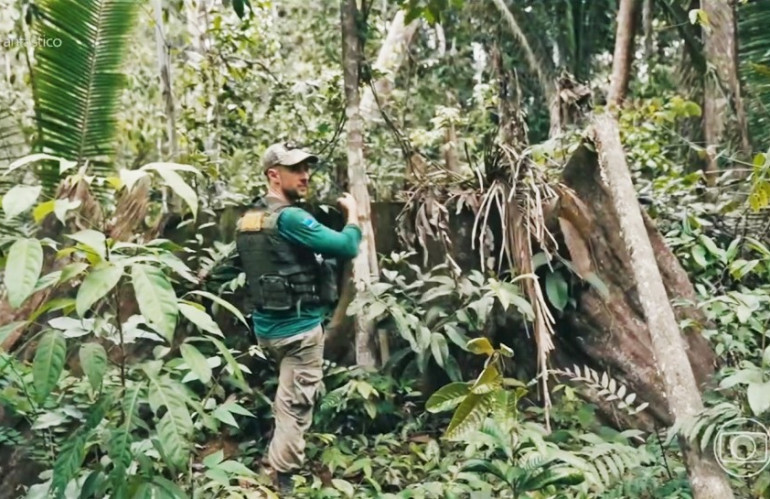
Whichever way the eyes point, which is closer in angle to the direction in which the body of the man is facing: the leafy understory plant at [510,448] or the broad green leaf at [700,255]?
the broad green leaf

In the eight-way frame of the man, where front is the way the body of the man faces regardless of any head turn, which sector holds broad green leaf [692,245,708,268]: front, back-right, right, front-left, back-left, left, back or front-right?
front-right

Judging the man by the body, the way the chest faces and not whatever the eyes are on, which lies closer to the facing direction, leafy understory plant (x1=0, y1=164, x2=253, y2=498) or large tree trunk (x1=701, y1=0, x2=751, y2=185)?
the large tree trunk

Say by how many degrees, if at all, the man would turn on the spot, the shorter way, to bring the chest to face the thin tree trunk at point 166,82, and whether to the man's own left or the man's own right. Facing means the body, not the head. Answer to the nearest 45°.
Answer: approximately 90° to the man's own left

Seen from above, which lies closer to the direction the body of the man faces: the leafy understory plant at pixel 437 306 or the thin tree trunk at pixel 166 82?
the leafy understory plant

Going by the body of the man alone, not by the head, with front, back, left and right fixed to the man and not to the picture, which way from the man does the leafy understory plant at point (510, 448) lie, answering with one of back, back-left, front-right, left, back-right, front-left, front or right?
right

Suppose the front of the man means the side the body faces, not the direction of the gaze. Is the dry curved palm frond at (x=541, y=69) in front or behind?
in front

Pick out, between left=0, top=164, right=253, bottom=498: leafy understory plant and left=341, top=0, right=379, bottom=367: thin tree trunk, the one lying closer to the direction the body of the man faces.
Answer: the thin tree trunk

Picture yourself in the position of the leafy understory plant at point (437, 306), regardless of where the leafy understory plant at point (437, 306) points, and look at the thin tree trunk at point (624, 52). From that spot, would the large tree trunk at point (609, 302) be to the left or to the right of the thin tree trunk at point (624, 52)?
right

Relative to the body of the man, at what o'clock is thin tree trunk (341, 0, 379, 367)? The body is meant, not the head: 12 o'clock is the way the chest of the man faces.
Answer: The thin tree trunk is roughly at 12 o'clock from the man.

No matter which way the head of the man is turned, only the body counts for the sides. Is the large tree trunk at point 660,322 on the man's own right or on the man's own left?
on the man's own right

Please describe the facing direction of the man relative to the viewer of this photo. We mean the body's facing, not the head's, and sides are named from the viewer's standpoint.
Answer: facing away from the viewer and to the right of the viewer

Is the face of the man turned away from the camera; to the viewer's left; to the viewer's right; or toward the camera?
to the viewer's right
